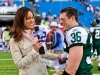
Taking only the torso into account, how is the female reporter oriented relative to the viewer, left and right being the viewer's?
facing the viewer and to the right of the viewer
